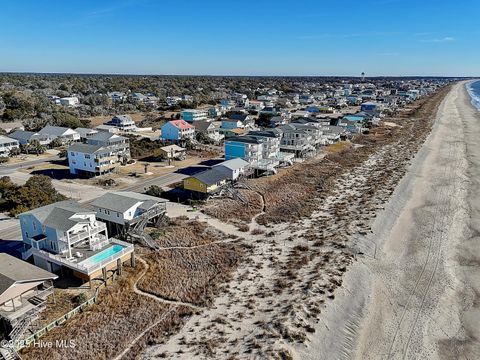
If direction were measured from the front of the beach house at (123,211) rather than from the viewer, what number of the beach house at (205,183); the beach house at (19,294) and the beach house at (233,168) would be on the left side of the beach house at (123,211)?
2

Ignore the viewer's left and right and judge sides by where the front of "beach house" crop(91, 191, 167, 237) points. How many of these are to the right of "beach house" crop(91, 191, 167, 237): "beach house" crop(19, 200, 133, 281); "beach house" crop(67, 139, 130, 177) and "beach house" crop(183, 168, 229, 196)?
1

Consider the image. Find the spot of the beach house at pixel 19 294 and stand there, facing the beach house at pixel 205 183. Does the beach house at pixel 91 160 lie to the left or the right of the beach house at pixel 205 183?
left

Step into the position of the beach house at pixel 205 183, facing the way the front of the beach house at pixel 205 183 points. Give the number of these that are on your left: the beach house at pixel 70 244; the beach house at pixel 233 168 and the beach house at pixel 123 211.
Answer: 2

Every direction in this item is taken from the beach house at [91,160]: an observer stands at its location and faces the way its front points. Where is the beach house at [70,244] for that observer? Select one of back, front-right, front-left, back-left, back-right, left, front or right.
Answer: front-right

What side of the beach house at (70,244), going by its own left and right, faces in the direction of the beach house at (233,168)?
right

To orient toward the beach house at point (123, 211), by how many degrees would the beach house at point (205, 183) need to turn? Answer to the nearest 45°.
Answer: approximately 90° to its right

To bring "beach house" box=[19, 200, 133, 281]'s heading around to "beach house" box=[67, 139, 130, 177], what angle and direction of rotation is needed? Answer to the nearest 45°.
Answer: approximately 135° to its left

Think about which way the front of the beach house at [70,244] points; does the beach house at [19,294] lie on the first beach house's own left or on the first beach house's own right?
on the first beach house's own right

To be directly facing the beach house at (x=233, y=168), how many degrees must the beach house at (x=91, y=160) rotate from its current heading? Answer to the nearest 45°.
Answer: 0° — it already faces it

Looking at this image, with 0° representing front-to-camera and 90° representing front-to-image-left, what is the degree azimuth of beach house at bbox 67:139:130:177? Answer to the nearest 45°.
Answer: approximately 315°
